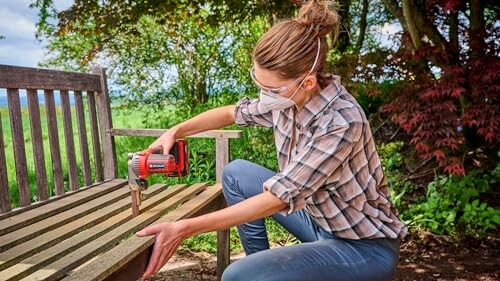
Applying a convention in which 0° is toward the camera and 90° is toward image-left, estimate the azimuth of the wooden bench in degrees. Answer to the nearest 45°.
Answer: approximately 315°

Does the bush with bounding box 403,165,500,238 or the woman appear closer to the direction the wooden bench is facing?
the woman

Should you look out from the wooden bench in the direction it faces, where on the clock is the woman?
The woman is roughly at 12 o'clock from the wooden bench.
